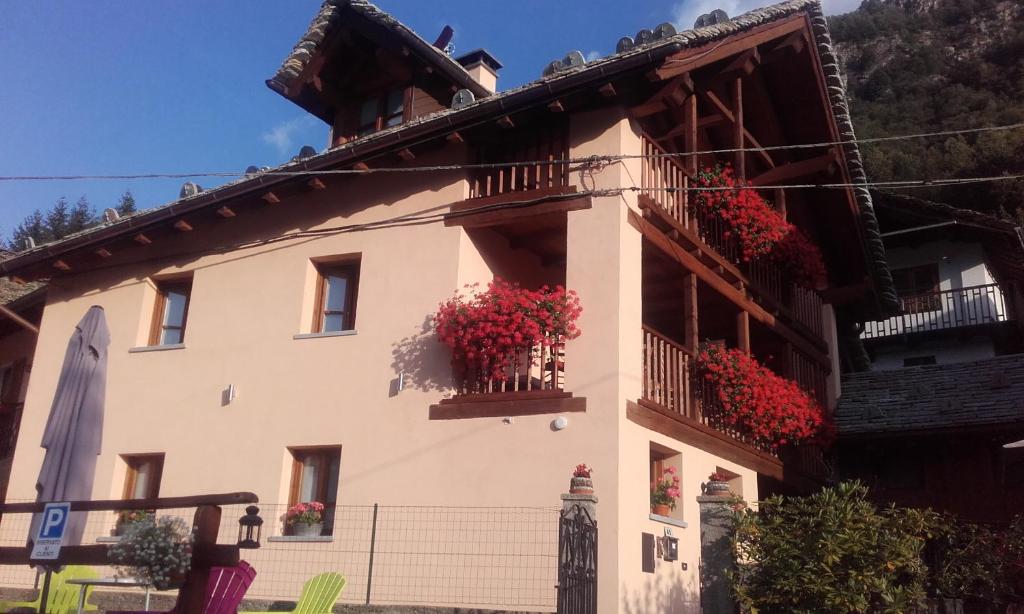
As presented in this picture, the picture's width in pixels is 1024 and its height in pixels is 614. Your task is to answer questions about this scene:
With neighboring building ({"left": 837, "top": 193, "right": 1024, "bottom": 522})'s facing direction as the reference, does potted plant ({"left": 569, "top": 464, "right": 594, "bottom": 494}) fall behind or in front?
in front

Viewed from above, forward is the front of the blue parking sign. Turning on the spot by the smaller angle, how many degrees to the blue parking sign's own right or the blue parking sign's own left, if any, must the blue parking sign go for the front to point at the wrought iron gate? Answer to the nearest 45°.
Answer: approximately 90° to the blue parking sign's own left

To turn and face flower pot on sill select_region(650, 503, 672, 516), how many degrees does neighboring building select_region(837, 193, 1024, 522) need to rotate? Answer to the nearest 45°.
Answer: approximately 45° to its right

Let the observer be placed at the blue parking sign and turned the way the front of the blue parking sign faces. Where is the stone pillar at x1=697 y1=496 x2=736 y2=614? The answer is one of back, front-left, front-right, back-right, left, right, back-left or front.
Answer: left

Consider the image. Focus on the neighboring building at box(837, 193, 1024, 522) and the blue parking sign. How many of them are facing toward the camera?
2

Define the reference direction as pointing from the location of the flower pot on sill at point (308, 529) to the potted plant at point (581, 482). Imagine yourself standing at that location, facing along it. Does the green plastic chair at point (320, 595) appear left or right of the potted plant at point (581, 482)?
right

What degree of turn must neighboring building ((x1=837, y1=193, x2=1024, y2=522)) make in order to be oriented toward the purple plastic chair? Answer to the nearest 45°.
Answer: approximately 45° to its right

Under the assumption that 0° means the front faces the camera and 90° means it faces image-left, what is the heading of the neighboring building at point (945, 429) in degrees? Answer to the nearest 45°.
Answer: approximately 0°

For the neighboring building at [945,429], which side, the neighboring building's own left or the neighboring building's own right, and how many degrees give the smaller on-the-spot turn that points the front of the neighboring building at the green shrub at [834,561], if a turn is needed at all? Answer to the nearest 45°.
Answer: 0° — it already faces it

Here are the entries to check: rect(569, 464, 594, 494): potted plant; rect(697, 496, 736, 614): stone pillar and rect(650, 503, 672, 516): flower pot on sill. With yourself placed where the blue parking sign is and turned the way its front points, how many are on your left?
3

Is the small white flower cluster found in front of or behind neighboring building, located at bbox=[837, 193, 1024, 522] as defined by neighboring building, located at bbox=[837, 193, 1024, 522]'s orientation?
in front

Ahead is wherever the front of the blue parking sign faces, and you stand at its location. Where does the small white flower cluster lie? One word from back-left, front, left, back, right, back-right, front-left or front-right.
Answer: front-left

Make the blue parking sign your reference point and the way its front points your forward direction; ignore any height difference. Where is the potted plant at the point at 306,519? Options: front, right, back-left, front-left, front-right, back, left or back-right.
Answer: back-left

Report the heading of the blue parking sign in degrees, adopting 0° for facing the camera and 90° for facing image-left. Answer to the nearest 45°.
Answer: approximately 0°

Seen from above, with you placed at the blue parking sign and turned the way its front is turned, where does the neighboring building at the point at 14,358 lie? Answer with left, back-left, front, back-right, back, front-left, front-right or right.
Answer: back

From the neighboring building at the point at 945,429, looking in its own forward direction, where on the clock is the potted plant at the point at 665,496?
The potted plant is roughly at 1 o'clock from the neighboring building.
